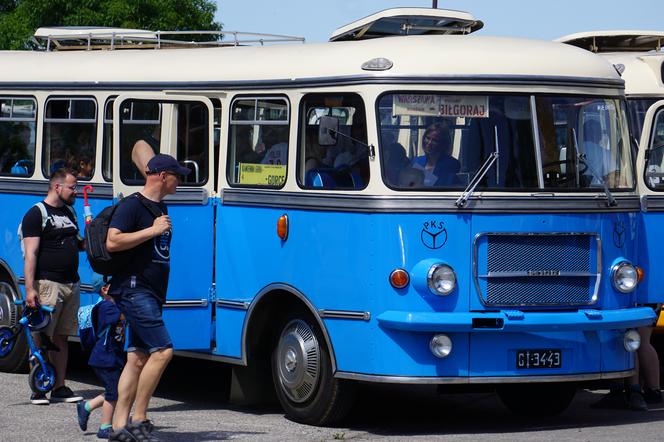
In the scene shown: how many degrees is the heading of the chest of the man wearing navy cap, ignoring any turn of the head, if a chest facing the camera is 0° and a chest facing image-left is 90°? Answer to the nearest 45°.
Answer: approximately 270°

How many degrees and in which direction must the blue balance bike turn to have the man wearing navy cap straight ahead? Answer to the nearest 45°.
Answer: approximately 45° to its right

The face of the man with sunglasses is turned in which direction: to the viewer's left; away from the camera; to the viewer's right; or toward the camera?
to the viewer's right

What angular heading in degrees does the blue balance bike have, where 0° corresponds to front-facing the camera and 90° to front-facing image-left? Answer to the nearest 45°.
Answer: approximately 315°
